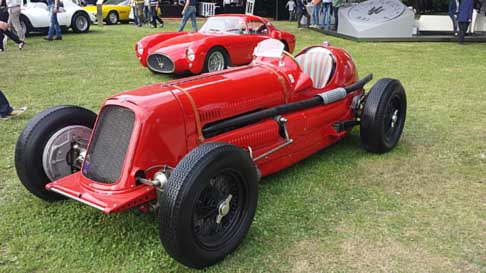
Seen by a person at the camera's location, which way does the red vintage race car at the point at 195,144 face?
facing the viewer and to the left of the viewer

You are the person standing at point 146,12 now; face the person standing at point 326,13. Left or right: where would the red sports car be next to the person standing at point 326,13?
right

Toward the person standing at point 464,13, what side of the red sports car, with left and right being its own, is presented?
back

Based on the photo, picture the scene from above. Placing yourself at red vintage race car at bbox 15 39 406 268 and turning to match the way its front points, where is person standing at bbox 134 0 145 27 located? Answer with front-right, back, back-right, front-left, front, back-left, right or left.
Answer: back-right

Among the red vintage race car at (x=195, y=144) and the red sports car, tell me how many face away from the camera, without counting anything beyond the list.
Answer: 0

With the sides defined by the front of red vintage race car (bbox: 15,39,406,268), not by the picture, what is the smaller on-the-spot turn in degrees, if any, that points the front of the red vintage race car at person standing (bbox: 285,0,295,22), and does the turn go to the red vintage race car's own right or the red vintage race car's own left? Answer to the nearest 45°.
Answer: approximately 135° to the red vintage race car's own right

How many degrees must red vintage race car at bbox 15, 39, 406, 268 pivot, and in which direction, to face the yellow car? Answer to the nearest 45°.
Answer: approximately 135° to its right

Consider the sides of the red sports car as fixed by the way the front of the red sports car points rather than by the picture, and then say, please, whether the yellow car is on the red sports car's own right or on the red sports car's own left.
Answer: on the red sports car's own right

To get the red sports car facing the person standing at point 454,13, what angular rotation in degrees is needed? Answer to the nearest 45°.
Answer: approximately 180°

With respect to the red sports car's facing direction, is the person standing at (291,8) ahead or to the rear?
to the rear
